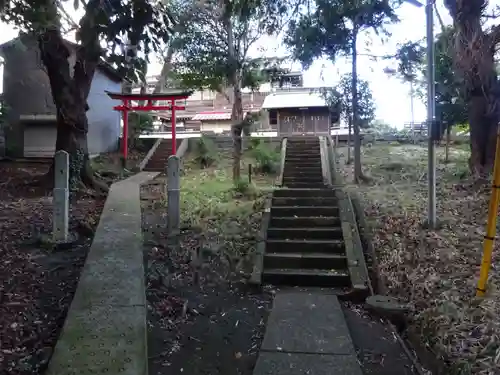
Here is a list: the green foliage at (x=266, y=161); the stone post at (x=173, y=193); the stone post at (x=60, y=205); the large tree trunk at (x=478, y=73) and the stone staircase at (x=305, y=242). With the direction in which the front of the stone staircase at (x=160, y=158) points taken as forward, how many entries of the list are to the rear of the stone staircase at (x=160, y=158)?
0

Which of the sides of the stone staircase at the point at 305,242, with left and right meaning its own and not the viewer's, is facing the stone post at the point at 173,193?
right

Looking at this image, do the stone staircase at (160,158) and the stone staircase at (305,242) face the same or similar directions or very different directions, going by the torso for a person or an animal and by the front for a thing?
same or similar directions

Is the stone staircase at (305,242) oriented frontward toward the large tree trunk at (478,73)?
no

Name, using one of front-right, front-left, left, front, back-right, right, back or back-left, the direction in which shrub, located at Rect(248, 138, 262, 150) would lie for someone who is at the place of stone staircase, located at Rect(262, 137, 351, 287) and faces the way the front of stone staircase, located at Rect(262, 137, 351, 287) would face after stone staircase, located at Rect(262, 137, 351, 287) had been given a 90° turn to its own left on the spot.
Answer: left

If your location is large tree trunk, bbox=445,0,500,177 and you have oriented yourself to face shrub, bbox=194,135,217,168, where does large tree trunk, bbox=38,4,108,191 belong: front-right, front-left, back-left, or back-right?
front-left

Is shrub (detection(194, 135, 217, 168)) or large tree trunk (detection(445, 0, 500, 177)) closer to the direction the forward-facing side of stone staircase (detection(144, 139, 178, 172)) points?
the large tree trunk

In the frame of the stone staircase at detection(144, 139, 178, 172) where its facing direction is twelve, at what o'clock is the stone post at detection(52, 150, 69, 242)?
The stone post is roughly at 12 o'clock from the stone staircase.

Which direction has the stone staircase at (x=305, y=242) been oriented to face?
toward the camera

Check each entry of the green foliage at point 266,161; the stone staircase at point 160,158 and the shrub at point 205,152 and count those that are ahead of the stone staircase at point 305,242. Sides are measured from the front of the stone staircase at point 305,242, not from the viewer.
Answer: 0

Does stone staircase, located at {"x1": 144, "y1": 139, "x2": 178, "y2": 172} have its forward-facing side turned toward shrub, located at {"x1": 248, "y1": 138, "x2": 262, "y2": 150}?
no

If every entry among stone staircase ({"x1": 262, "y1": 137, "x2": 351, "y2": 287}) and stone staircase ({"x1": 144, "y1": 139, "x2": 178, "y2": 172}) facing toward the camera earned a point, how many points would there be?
2

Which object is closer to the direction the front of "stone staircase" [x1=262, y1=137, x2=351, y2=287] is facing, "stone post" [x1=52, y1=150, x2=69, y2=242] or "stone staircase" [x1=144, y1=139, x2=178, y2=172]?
the stone post

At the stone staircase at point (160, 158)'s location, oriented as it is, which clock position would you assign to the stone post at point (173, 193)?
The stone post is roughly at 12 o'clock from the stone staircase.

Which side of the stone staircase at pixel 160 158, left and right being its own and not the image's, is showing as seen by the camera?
front
